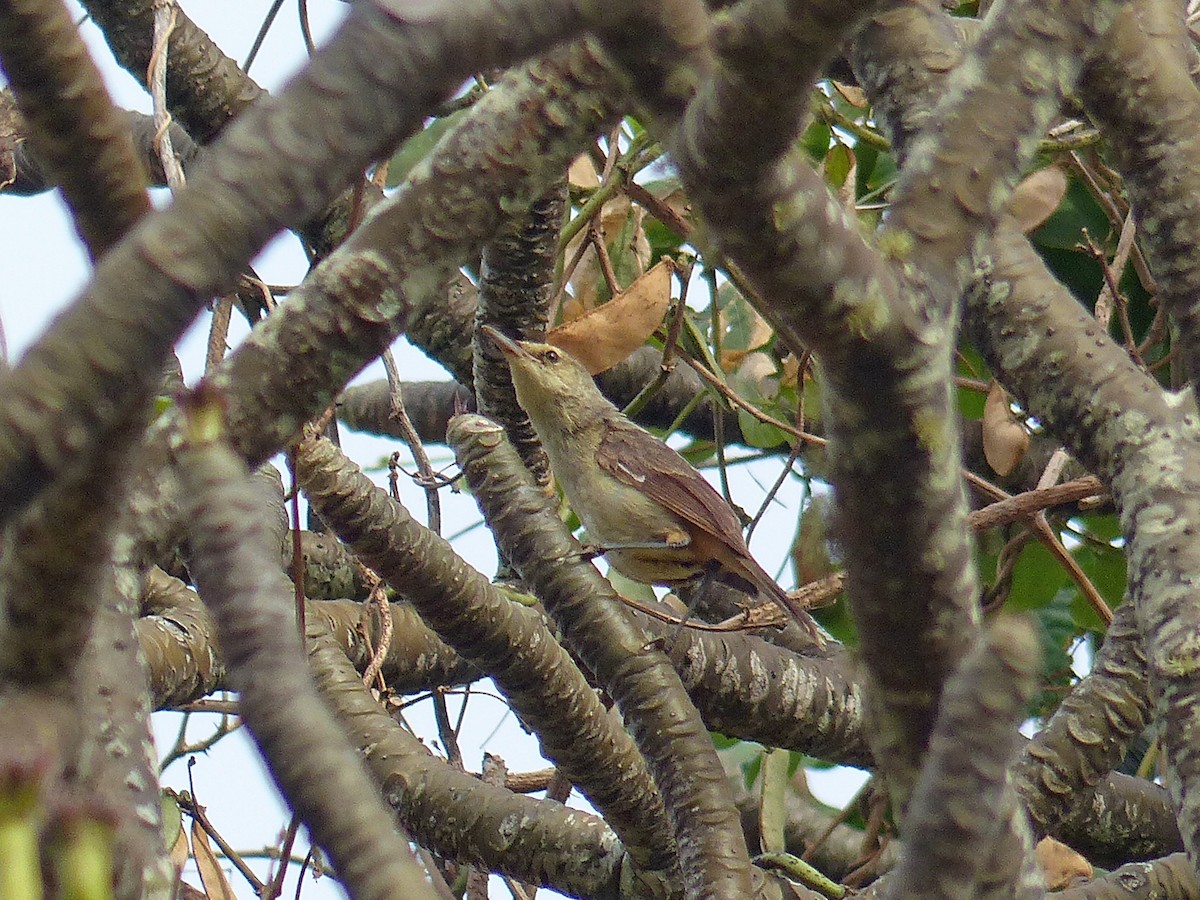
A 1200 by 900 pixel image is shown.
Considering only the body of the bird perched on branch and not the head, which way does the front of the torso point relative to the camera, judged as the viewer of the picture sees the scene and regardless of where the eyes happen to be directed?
to the viewer's left

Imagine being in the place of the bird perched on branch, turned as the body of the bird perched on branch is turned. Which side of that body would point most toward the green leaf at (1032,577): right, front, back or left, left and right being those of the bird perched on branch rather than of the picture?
back

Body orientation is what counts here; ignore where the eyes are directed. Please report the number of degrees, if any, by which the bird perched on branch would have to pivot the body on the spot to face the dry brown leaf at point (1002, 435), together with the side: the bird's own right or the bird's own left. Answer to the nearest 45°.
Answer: approximately 135° to the bird's own left

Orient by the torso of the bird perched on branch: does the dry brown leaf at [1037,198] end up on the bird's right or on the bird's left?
on the bird's left
